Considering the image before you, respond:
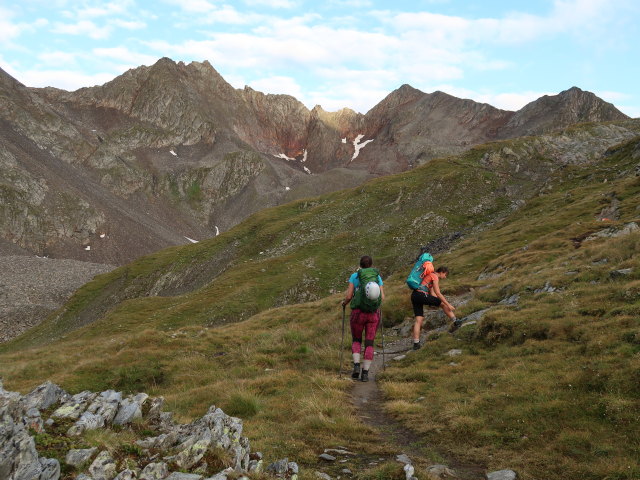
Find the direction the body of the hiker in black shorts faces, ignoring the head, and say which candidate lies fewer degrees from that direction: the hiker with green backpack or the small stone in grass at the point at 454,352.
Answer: the small stone in grass

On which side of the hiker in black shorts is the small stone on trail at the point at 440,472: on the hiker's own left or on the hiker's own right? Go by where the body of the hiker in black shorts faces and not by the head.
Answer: on the hiker's own right

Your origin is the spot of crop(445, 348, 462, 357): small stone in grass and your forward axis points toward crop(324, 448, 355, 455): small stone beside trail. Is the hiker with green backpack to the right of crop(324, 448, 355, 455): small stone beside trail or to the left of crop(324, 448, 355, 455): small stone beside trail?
right

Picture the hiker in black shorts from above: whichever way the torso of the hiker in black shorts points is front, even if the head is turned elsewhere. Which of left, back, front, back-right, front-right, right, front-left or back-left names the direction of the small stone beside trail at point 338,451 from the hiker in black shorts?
right

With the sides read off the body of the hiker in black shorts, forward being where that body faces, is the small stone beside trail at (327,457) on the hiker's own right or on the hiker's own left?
on the hiker's own right

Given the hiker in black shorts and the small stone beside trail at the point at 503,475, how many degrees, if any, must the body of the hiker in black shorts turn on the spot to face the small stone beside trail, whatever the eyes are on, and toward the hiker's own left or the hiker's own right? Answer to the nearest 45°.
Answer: approximately 90° to the hiker's own right

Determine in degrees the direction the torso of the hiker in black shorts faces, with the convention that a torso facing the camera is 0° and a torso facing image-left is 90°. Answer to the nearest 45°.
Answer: approximately 270°
